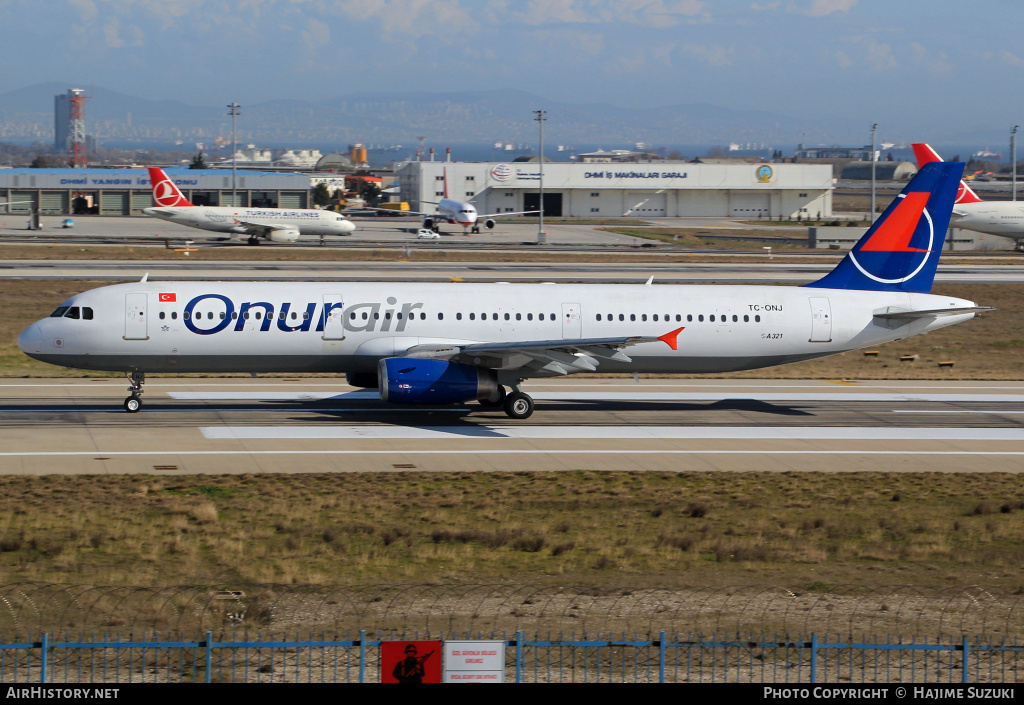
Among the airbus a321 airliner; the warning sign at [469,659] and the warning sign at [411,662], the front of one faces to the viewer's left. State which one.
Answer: the airbus a321 airliner

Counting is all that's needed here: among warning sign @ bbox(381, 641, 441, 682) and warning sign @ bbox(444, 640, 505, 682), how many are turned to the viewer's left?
0

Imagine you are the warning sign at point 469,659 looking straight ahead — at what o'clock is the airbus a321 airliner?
The airbus a321 airliner is roughly at 6 o'clock from the warning sign.

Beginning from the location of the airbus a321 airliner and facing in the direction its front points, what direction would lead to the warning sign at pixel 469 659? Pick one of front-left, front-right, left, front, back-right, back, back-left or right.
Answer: left

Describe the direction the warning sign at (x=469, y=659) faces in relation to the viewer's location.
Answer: facing the viewer

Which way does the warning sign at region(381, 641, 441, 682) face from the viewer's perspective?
toward the camera

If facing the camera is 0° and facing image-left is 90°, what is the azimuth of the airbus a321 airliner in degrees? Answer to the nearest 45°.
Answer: approximately 90°

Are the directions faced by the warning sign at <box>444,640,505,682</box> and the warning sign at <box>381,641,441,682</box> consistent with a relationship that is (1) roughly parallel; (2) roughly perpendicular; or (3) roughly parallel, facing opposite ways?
roughly parallel

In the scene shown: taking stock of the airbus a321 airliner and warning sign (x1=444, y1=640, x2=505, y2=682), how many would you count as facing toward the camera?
1

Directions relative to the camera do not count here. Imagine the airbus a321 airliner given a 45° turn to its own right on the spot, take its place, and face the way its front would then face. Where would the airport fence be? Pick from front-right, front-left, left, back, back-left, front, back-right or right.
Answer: back-left

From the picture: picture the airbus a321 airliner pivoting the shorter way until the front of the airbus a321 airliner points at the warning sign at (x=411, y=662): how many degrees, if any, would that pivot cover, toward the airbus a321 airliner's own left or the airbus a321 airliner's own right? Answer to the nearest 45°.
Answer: approximately 90° to the airbus a321 airliner's own left

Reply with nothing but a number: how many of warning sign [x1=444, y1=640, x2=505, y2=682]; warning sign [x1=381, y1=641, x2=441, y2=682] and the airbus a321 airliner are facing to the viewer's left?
1

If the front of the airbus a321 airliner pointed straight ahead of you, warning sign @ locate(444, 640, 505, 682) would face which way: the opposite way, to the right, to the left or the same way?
to the left

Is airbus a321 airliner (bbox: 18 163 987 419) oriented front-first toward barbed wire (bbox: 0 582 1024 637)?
no
